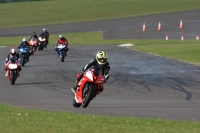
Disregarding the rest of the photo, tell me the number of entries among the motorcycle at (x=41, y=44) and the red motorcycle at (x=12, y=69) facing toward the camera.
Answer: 2

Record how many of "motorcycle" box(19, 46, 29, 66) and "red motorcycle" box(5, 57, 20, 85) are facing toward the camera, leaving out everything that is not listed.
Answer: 2

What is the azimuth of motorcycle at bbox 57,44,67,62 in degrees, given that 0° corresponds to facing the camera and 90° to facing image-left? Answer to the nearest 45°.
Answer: approximately 0°

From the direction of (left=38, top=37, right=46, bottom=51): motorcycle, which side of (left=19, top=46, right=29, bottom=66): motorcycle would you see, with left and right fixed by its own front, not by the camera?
back

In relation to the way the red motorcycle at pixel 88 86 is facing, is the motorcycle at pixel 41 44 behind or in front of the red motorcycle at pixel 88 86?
behind

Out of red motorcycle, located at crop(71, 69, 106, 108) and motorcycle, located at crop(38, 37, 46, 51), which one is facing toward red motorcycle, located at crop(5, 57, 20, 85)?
the motorcycle

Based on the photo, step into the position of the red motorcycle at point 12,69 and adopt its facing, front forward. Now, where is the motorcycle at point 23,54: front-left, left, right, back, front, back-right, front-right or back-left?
back

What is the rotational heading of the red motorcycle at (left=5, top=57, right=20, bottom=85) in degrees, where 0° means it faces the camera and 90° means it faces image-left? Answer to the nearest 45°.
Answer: approximately 0°

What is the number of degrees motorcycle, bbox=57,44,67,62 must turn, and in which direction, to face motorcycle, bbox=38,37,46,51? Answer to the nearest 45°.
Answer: approximately 180°
